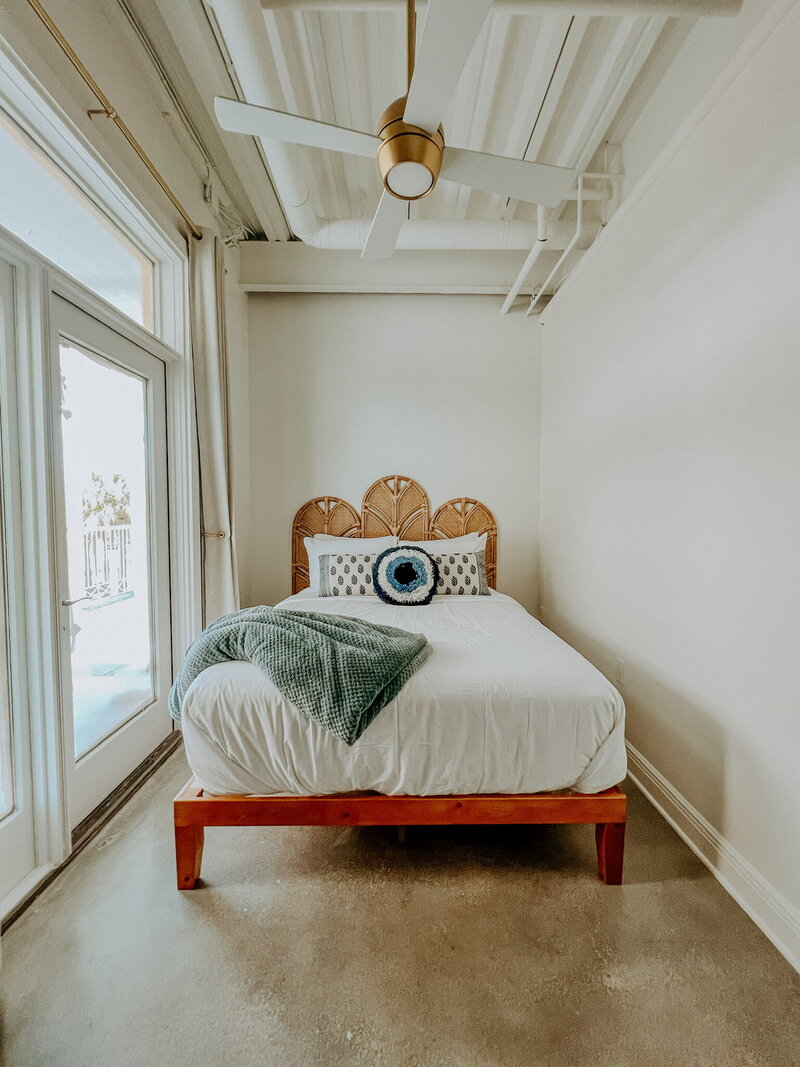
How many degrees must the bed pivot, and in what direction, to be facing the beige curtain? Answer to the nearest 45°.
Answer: approximately 135° to its right

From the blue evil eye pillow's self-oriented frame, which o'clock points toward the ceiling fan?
The ceiling fan is roughly at 12 o'clock from the blue evil eye pillow.

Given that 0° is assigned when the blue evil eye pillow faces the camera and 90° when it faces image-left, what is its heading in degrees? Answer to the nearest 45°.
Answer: approximately 0°

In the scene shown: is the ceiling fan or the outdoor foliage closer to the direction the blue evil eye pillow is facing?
the ceiling fan

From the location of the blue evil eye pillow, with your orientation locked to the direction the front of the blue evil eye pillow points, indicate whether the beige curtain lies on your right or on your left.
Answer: on your right

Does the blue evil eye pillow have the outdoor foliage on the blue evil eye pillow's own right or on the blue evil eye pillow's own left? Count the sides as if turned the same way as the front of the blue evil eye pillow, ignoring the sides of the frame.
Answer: on the blue evil eye pillow's own right
